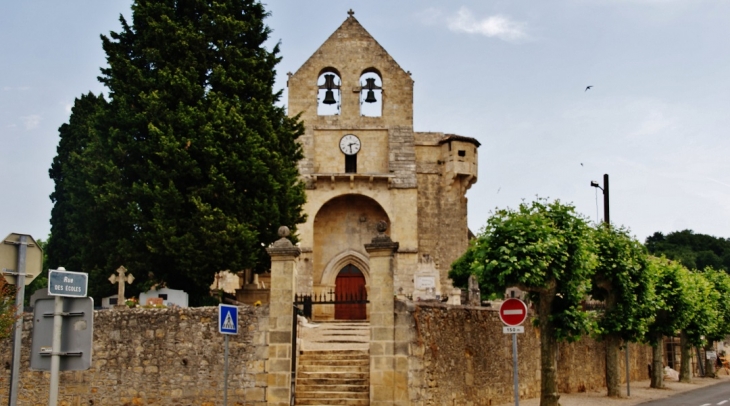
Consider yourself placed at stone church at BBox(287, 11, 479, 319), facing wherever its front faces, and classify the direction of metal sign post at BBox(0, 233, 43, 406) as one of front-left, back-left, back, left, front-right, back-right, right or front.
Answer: front

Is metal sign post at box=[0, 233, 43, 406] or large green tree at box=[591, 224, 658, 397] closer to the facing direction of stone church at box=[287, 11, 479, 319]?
the metal sign post

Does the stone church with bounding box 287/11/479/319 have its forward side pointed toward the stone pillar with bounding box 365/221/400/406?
yes

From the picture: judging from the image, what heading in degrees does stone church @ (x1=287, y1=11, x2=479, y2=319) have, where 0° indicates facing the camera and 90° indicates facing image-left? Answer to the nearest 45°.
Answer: approximately 0°

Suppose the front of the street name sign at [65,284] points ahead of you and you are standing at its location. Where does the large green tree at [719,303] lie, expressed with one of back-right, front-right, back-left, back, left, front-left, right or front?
back-left

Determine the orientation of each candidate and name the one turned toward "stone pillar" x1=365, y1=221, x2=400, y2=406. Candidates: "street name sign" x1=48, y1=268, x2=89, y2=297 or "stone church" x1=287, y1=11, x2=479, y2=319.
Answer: the stone church

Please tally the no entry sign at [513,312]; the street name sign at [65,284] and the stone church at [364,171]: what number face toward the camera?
3

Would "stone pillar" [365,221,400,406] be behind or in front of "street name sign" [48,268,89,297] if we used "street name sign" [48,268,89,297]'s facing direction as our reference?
behind

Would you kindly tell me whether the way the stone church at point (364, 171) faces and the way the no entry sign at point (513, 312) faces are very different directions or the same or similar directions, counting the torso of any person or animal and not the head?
same or similar directions

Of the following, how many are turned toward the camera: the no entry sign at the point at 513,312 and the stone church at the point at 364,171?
2

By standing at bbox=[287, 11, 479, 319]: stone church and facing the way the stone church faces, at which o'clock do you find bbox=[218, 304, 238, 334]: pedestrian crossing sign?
The pedestrian crossing sign is roughly at 12 o'clock from the stone church.

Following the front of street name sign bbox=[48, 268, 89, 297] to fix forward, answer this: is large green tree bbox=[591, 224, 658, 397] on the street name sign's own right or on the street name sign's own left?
on the street name sign's own left

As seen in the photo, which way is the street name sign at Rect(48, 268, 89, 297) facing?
toward the camera

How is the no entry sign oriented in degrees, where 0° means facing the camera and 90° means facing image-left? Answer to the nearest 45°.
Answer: approximately 0°

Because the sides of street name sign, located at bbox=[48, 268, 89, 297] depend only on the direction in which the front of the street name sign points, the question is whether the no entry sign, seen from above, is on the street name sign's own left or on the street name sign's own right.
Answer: on the street name sign's own left
